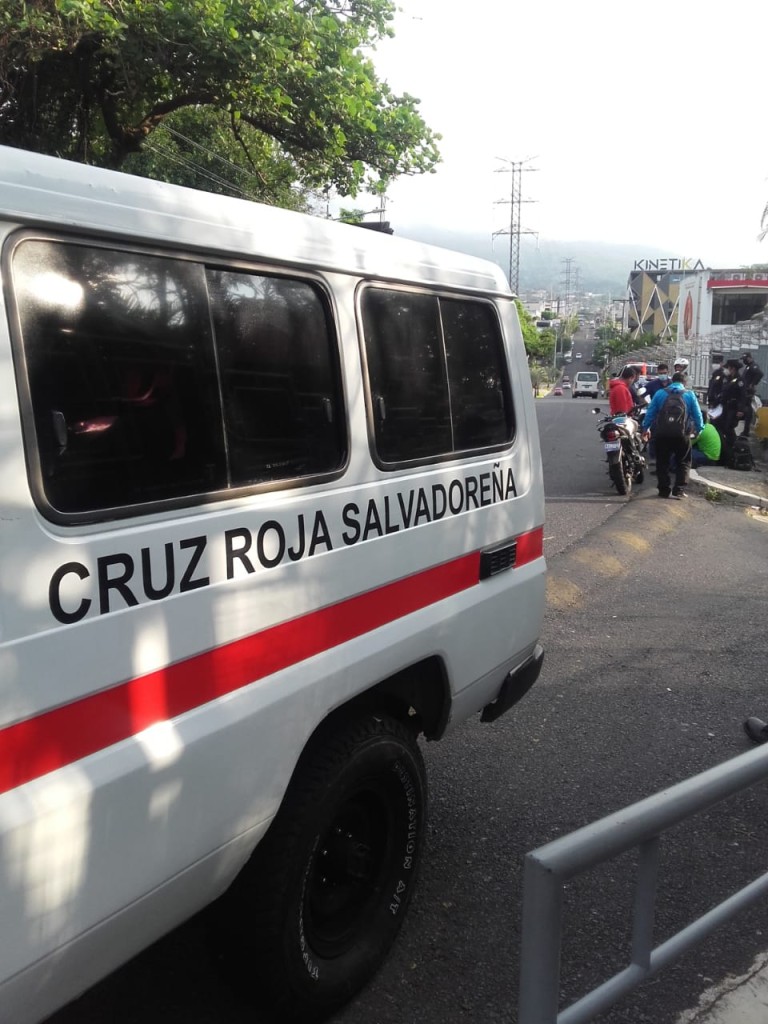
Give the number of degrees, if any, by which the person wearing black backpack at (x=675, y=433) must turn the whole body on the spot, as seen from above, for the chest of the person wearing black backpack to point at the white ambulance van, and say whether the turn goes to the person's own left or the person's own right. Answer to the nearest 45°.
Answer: approximately 180°

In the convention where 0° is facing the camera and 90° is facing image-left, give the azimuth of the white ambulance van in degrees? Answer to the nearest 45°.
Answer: approximately 45°

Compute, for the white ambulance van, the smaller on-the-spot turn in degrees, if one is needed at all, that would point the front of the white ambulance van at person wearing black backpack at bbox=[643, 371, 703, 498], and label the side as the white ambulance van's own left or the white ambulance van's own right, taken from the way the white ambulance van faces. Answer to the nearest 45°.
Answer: approximately 180°

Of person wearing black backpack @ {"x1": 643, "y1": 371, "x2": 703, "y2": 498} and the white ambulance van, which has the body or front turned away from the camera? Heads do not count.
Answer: the person wearing black backpack

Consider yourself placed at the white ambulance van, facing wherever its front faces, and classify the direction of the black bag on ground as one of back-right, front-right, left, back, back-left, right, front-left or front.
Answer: back

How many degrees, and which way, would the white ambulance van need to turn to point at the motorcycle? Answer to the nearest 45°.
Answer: approximately 180°

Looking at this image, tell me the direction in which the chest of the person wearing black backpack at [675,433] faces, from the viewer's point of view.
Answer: away from the camera

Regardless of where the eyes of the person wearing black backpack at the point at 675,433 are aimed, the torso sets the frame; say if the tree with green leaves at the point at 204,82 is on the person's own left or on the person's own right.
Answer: on the person's own left

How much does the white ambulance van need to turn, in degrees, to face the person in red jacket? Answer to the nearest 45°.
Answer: approximately 180°

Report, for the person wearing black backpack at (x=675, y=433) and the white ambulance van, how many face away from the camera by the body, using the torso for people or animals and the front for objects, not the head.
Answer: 1

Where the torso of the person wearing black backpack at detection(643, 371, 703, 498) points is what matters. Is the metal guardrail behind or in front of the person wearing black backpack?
behind

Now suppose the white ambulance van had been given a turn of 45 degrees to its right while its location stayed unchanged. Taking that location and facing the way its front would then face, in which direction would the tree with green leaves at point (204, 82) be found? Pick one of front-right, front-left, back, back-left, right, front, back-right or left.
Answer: right

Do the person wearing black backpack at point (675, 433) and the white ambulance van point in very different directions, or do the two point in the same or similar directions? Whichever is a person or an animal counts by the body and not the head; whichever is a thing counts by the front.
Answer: very different directions

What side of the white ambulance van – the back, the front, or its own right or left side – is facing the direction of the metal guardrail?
left
